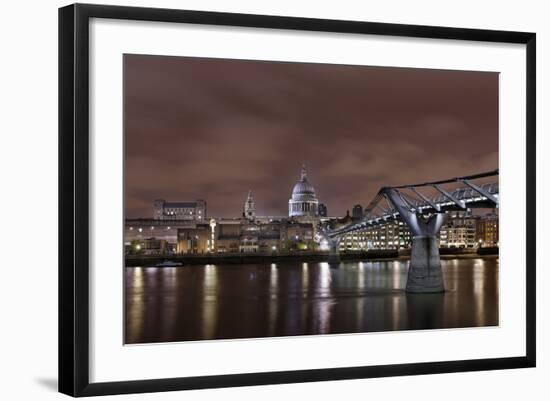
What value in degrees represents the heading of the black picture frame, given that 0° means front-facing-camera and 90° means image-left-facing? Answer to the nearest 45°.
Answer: approximately 315°
